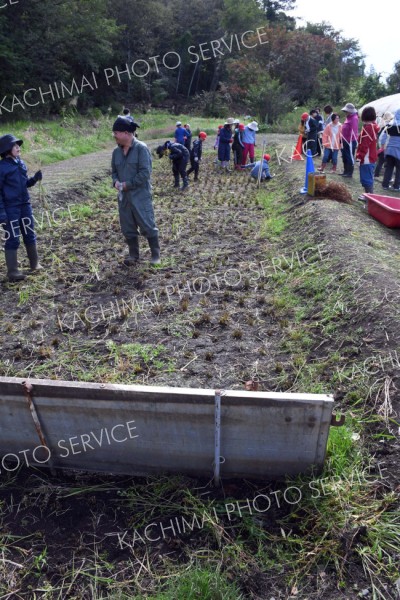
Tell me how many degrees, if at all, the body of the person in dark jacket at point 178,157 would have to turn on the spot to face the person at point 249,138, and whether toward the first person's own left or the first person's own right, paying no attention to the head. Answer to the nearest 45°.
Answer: approximately 135° to the first person's own right

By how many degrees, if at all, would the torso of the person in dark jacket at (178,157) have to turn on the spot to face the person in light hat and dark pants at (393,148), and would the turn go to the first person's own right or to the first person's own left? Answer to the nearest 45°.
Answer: approximately 135° to the first person's own left

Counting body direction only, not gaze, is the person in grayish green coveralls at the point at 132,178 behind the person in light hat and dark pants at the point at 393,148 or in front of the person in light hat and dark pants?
behind

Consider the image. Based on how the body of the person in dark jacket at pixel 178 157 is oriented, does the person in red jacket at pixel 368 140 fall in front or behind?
behind

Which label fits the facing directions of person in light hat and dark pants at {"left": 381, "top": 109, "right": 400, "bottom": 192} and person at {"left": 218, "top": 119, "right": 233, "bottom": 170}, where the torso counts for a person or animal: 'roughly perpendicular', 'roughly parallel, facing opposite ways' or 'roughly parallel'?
roughly perpendicular

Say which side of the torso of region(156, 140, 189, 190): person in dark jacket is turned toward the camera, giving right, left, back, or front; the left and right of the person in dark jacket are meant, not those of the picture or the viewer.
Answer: left

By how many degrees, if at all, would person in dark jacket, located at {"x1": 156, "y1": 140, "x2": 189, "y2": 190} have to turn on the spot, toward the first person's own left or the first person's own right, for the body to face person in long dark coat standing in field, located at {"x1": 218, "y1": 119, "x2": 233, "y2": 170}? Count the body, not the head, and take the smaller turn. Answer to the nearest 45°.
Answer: approximately 135° to the first person's own right
